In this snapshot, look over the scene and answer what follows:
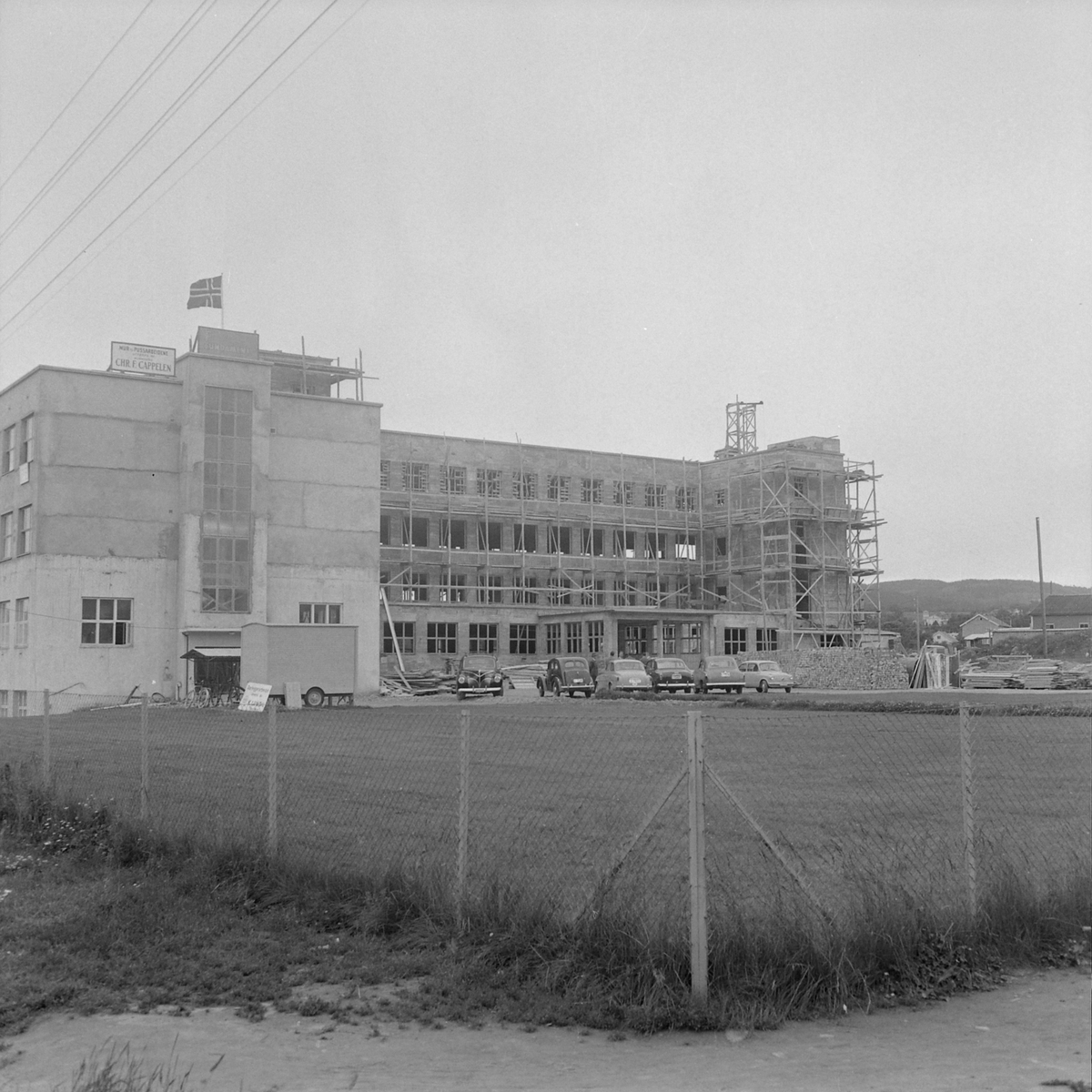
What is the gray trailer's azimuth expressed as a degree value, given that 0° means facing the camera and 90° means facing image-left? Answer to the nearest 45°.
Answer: approximately 90°

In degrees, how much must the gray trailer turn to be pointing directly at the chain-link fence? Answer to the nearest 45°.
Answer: approximately 90° to its left

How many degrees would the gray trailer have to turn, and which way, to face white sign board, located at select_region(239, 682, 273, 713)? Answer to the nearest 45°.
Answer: approximately 90° to its left
